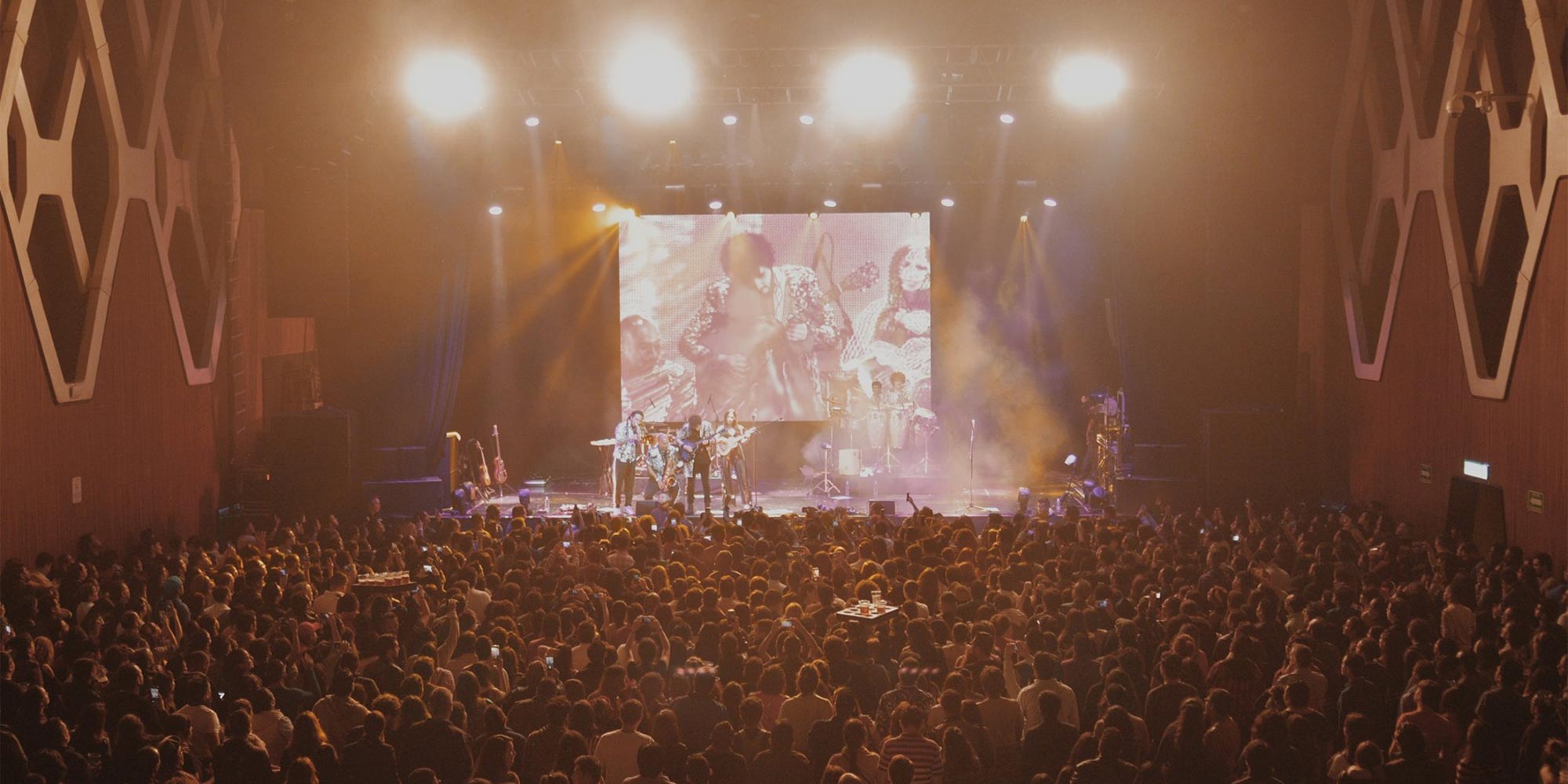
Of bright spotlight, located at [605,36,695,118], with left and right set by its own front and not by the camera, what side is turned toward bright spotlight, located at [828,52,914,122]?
left

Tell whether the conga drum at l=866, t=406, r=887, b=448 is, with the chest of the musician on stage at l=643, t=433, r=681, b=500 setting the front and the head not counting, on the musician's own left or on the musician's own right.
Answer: on the musician's own left

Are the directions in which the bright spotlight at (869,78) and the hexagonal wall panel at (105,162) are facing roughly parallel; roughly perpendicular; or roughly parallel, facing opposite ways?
roughly perpendicular

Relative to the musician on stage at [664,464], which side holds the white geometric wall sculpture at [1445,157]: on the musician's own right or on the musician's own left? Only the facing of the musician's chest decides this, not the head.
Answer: on the musician's own left

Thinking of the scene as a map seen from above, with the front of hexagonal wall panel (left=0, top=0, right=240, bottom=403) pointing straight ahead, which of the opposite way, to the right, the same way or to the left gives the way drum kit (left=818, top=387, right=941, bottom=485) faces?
to the right

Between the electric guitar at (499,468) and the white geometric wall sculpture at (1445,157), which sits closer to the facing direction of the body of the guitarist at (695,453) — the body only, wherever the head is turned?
the white geometric wall sculpture

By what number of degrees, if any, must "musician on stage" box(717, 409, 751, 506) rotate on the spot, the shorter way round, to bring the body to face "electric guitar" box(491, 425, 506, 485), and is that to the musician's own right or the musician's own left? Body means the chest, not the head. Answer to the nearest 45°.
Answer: approximately 135° to the musician's own right
